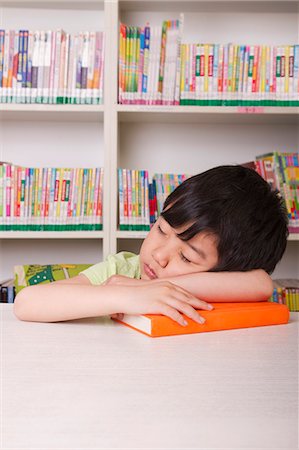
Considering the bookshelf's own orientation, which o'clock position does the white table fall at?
The white table is roughly at 12 o'clock from the bookshelf.

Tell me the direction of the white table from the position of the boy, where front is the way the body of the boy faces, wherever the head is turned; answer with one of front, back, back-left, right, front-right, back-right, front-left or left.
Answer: front

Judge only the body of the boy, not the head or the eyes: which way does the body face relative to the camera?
toward the camera

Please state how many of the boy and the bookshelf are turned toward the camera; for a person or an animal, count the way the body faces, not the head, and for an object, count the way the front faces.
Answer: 2

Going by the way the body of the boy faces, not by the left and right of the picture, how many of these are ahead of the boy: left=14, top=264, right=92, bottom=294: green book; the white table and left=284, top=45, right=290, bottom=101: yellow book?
1

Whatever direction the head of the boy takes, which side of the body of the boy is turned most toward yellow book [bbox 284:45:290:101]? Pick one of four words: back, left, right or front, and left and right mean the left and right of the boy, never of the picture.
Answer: back

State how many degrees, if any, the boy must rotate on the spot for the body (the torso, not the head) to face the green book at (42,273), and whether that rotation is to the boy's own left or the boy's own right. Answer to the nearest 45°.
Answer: approximately 135° to the boy's own right

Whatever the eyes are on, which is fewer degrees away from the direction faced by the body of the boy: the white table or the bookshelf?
the white table

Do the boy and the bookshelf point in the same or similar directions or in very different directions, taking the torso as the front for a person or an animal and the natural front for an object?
same or similar directions

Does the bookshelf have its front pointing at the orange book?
yes

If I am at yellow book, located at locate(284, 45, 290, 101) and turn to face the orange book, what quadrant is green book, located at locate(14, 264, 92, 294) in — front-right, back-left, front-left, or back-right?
front-right

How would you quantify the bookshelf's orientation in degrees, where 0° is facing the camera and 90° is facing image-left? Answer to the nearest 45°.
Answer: approximately 0°

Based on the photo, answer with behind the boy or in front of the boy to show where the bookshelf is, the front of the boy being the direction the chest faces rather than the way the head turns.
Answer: behind
